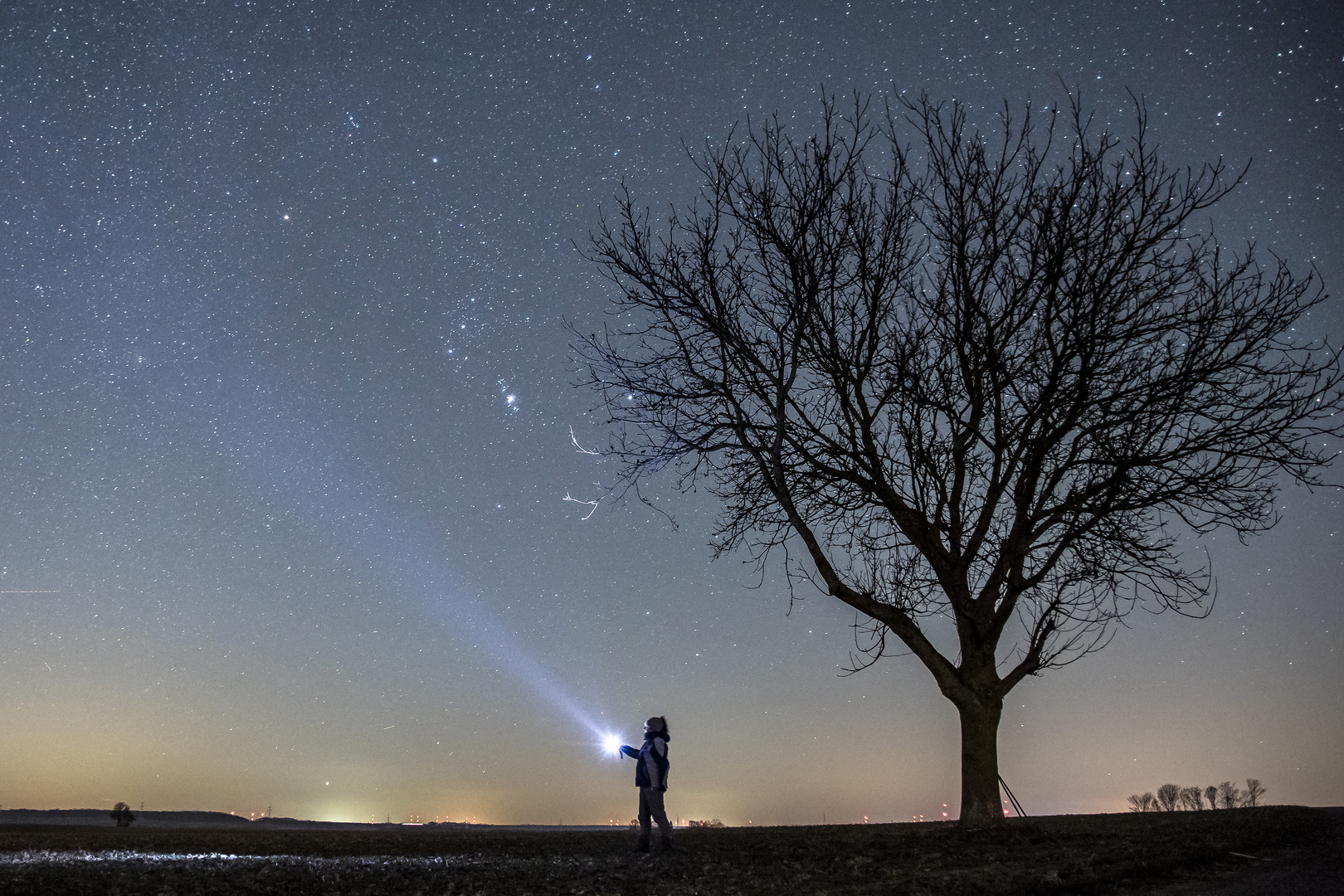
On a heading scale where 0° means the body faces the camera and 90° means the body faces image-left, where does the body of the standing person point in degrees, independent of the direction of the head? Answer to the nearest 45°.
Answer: approximately 90°

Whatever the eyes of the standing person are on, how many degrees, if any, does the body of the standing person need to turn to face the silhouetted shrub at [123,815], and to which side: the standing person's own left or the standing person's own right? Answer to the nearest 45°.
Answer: approximately 45° to the standing person's own right

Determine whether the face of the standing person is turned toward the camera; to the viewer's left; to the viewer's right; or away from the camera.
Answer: to the viewer's left
